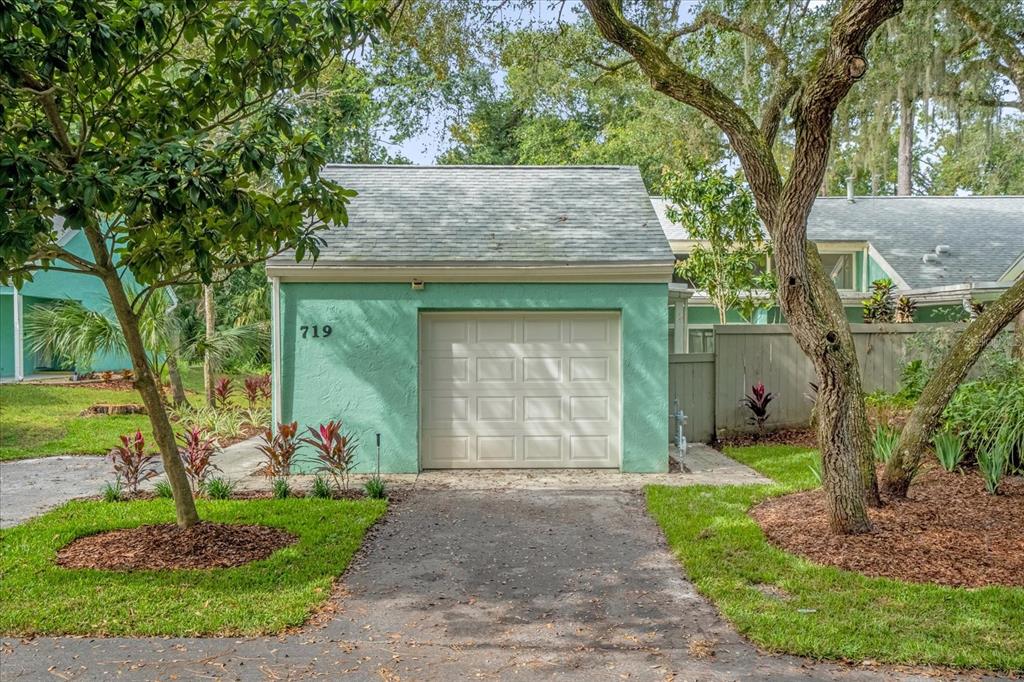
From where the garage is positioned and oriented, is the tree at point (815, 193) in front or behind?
in front

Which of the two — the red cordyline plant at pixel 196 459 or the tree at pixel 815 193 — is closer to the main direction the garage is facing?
the tree

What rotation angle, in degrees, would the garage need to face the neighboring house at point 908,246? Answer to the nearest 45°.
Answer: approximately 135° to its left

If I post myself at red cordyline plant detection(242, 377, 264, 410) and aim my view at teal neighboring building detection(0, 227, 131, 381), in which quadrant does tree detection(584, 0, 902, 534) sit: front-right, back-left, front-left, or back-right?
back-left

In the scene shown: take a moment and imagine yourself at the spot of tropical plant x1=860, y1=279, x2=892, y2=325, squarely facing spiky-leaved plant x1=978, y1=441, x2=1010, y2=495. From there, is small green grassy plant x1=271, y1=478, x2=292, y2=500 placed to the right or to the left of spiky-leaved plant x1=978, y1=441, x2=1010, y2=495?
right

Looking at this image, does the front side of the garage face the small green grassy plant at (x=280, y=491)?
no

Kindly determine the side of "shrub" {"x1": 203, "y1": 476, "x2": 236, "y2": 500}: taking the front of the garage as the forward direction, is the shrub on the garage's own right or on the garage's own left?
on the garage's own right

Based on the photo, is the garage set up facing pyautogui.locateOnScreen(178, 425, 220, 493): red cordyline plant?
no

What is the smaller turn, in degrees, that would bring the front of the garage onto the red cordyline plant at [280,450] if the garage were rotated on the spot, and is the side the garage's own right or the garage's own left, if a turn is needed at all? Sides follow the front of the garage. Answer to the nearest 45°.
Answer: approximately 90° to the garage's own right

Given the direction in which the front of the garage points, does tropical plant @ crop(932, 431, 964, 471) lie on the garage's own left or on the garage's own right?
on the garage's own left

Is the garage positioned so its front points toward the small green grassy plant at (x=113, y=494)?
no

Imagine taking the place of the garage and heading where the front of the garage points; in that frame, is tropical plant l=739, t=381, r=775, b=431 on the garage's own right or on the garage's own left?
on the garage's own left

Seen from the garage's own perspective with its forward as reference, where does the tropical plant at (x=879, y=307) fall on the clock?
The tropical plant is roughly at 8 o'clock from the garage.

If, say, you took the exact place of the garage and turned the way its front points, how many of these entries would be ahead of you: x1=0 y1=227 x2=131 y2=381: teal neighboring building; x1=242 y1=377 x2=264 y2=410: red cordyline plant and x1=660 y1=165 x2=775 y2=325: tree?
0

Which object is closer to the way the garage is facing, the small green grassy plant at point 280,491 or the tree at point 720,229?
the small green grassy plant

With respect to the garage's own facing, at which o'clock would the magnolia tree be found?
The magnolia tree is roughly at 1 o'clock from the garage.

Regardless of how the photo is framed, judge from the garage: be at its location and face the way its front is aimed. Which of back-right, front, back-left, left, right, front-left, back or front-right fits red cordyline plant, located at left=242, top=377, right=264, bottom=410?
back-right

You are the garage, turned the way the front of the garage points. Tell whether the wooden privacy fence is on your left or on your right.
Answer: on your left

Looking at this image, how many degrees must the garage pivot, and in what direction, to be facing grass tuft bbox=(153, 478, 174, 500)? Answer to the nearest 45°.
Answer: approximately 90° to its right

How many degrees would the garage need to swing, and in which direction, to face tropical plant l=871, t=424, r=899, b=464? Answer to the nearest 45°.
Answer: approximately 90° to its left

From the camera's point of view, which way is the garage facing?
toward the camera

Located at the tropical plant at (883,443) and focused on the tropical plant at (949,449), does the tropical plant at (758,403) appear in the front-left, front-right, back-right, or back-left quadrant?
back-left

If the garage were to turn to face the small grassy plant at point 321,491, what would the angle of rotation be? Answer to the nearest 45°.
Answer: approximately 45° to its right
